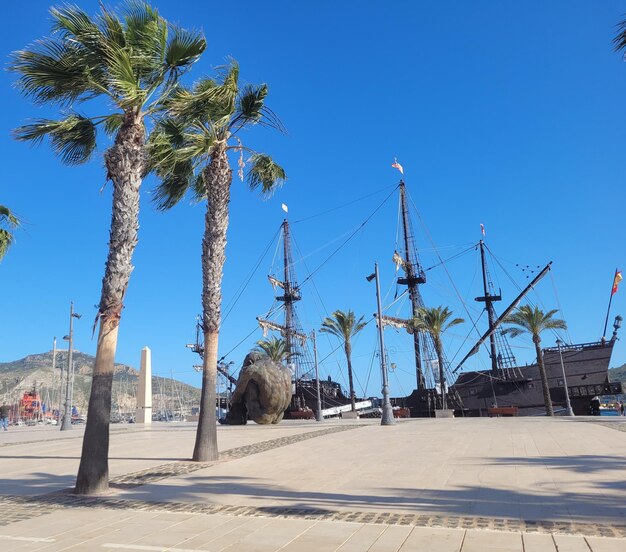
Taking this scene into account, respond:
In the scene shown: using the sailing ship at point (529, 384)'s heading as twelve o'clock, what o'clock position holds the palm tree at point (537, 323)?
The palm tree is roughly at 9 o'clock from the sailing ship.

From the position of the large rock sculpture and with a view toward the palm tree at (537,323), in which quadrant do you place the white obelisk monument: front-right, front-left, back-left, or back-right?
back-left

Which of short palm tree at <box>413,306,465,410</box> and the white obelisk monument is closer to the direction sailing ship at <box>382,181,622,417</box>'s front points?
the white obelisk monument

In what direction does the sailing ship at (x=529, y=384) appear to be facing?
to the viewer's left

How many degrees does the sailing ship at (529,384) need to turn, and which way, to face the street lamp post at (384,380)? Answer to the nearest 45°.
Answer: approximately 90° to its left

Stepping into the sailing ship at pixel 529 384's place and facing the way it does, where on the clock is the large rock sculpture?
The large rock sculpture is roughly at 10 o'clock from the sailing ship.

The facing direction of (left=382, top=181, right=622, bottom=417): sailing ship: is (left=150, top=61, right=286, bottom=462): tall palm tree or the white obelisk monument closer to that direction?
the white obelisk monument

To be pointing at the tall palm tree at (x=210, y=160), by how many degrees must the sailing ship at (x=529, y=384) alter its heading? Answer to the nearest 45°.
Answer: approximately 90° to its left

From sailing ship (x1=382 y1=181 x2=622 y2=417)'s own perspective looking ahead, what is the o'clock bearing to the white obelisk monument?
The white obelisk monument is roughly at 11 o'clock from the sailing ship.

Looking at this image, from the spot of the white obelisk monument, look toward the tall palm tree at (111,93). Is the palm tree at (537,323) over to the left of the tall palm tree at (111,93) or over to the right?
left

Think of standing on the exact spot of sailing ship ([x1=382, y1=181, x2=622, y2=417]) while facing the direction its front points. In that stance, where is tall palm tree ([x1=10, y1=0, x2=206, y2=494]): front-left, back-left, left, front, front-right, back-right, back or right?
left
